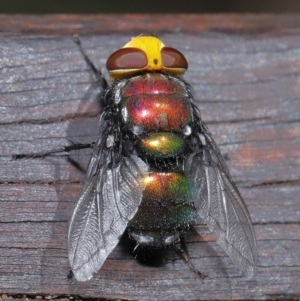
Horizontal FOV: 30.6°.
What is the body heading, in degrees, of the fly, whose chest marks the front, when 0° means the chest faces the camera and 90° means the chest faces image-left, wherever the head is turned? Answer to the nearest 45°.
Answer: approximately 180°
